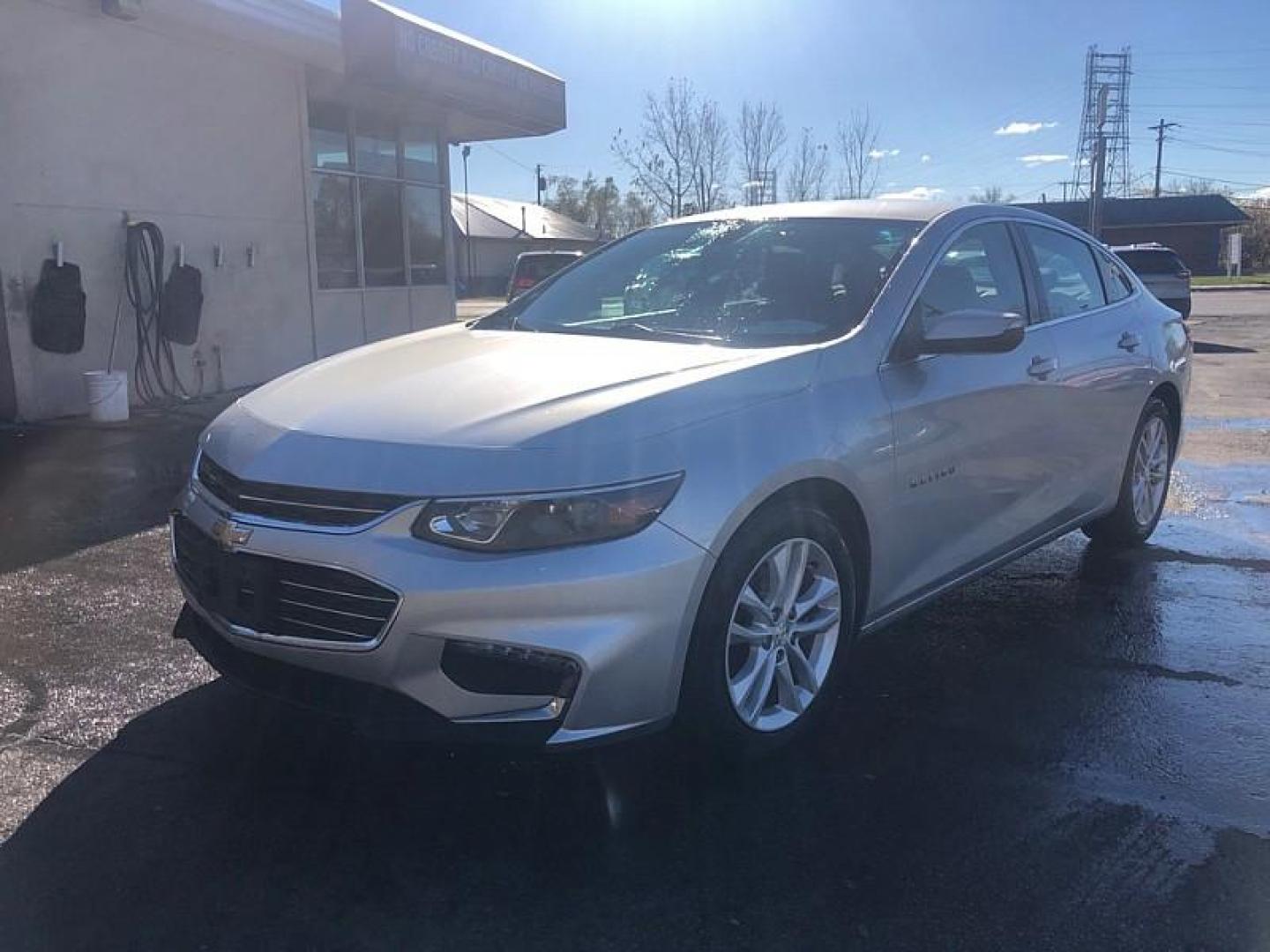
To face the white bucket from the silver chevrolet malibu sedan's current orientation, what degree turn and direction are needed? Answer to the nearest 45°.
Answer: approximately 90° to its right

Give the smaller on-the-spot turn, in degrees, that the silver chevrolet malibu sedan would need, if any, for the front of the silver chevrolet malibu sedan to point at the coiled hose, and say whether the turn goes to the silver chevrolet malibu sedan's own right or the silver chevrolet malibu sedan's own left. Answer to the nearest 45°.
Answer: approximately 90° to the silver chevrolet malibu sedan's own right

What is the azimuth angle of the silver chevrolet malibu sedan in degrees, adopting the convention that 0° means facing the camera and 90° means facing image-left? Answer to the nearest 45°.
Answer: approximately 45°

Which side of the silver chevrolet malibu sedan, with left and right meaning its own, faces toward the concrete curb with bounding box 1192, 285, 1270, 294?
back
